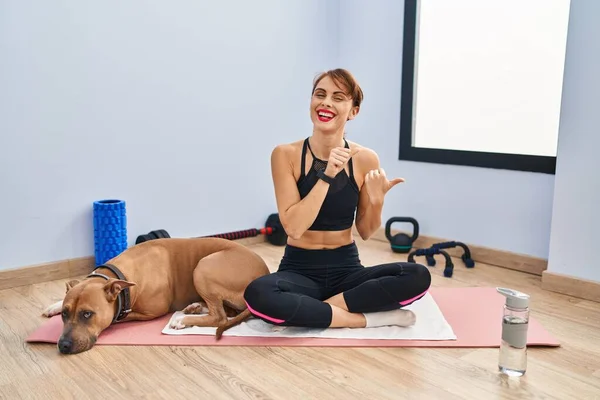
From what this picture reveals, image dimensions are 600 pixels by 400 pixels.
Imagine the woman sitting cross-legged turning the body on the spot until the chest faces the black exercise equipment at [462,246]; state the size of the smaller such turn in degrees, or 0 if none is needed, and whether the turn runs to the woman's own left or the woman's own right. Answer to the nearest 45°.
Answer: approximately 135° to the woman's own left

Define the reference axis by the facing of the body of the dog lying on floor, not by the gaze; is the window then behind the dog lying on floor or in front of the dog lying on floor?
behind

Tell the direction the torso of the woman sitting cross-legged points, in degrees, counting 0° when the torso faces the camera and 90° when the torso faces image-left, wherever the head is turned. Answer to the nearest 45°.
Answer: approximately 0°

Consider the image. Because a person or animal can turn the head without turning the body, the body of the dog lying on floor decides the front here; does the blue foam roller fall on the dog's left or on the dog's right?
on the dog's right

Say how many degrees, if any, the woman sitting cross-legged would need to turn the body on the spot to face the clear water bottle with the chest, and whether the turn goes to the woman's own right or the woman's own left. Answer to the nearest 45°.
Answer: approximately 45° to the woman's own left

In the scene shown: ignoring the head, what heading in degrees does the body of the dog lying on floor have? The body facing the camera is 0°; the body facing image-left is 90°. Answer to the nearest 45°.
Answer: approximately 45°

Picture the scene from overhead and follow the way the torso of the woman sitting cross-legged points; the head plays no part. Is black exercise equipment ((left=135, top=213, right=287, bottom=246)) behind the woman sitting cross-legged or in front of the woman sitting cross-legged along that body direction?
behind

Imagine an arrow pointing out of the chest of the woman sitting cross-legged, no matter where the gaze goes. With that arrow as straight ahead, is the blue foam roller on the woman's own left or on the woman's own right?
on the woman's own right

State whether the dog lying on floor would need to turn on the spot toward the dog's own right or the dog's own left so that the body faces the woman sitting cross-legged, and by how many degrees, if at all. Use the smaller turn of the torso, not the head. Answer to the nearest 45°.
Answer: approximately 135° to the dog's own left
